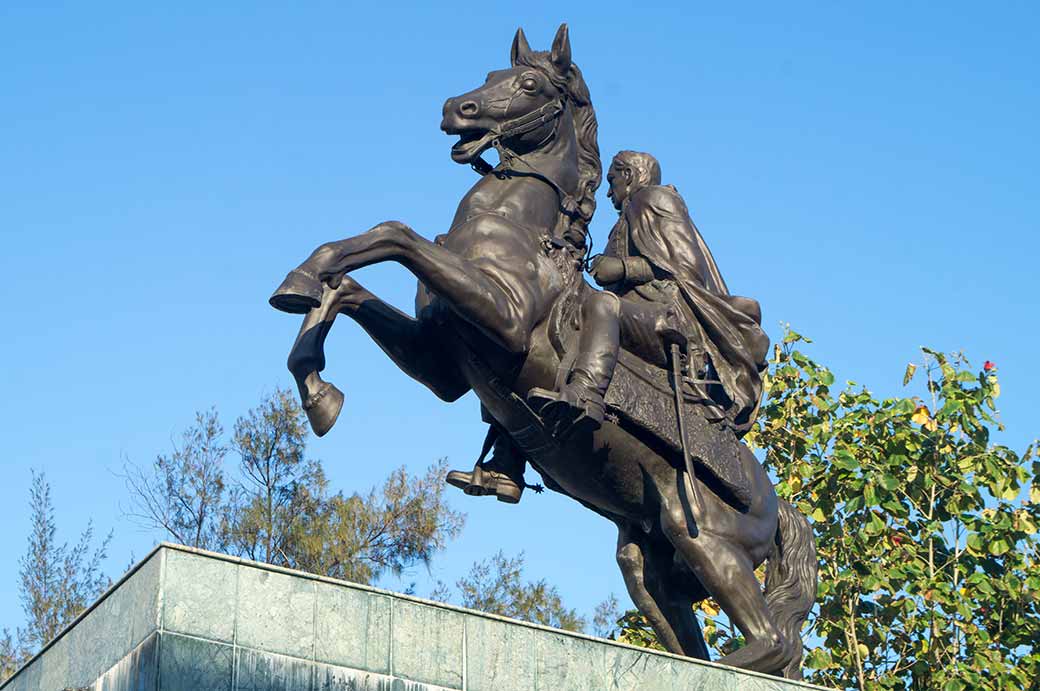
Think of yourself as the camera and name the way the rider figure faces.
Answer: facing the viewer and to the left of the viewer

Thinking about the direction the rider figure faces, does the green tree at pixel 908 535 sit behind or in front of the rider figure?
behind

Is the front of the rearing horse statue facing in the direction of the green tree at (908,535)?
no
